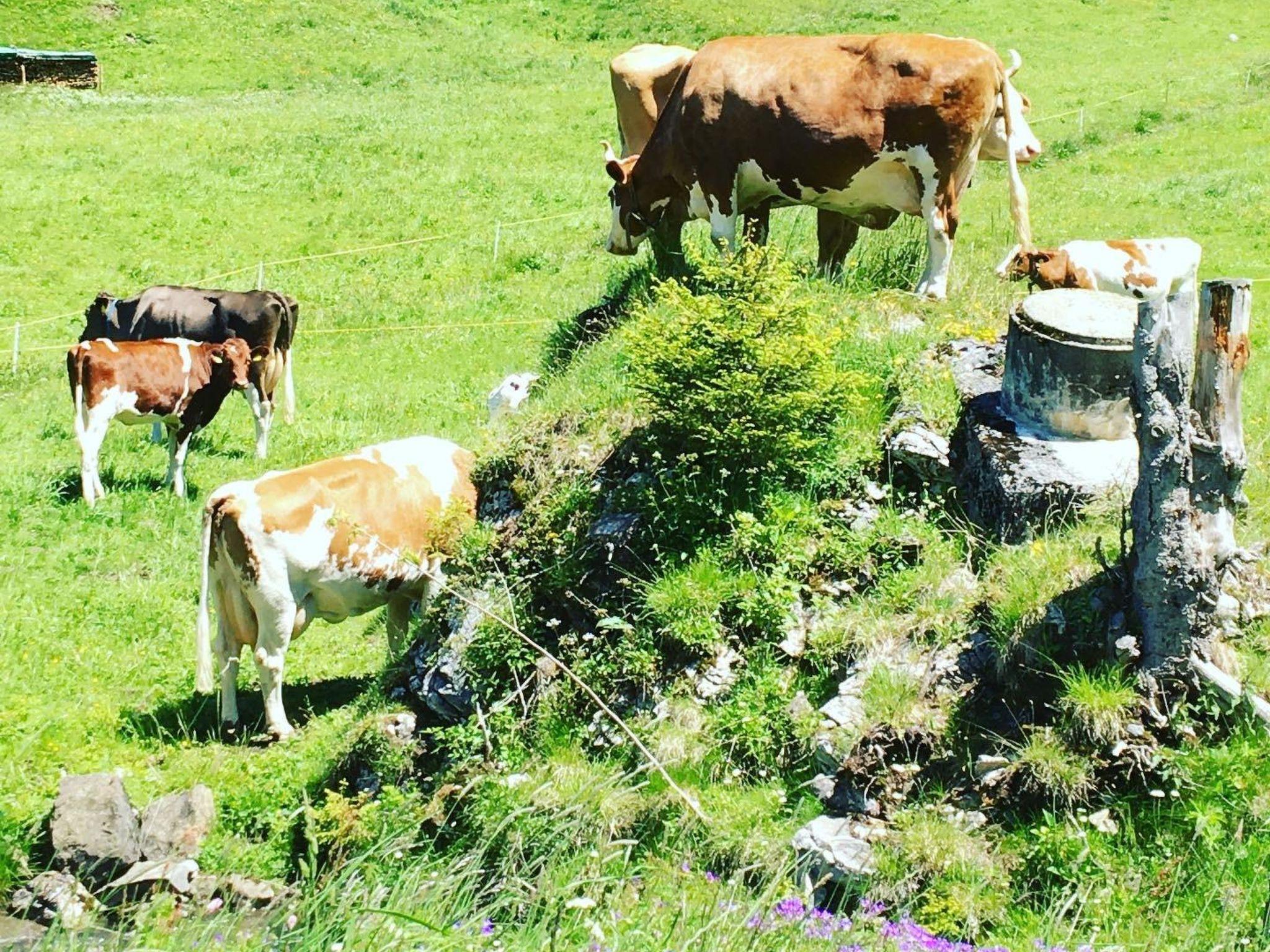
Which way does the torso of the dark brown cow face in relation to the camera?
to the viewer's left

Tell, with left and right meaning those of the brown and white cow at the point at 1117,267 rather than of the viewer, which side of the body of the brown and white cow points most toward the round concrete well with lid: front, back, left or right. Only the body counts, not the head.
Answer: left

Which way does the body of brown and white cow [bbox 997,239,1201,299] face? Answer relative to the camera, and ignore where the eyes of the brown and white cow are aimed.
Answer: to the viewer's left

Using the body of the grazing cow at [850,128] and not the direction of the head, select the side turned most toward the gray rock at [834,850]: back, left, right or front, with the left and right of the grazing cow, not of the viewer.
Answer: left

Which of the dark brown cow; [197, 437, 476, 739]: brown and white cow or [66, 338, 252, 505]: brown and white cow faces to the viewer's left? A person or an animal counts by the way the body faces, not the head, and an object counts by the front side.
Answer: the dark brown cow

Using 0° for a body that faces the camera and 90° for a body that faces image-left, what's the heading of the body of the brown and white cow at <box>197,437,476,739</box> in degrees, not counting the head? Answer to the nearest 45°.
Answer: approximately 225°

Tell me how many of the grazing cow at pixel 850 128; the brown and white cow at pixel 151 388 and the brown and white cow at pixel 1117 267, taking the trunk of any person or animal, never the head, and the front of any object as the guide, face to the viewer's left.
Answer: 2

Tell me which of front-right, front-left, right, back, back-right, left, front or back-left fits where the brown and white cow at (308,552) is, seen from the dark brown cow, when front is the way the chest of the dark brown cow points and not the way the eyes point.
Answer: left

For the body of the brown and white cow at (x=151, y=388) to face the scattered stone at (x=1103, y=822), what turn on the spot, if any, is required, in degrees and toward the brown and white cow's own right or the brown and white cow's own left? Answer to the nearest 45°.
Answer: approximately 90° to the brown and white cow's own right

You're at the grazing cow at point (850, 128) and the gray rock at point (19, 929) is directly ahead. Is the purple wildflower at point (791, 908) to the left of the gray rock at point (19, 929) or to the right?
left

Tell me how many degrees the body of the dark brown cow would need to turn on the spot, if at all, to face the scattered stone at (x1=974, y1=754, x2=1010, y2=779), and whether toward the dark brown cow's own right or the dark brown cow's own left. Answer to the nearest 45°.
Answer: approximately 90° to the dark brown cow's own left

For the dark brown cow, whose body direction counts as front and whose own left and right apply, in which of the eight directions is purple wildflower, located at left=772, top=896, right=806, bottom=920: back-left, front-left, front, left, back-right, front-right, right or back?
left

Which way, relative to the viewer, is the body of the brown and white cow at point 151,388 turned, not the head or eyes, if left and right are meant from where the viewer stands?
facing to the right of the viewer

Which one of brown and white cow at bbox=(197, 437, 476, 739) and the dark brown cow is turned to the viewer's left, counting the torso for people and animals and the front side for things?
the dark brown cow

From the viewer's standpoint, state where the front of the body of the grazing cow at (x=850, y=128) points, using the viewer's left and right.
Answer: facing to the left of the viewer
